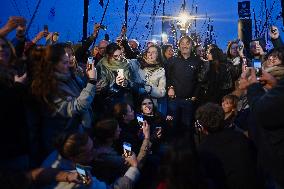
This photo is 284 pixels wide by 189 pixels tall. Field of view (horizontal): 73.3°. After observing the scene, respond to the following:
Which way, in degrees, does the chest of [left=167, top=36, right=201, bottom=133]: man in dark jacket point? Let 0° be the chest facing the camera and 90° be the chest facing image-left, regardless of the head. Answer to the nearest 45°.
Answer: approximately 0°

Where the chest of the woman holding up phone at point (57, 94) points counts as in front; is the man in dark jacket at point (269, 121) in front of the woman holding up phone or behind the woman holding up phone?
in front

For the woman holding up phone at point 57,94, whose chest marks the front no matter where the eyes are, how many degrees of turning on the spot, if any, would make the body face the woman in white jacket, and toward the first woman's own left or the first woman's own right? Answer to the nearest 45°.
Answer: approximately 45° to the first woman's own left

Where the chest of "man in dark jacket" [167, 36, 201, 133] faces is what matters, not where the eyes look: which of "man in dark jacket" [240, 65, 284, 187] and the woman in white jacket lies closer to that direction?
the man in dark jacket

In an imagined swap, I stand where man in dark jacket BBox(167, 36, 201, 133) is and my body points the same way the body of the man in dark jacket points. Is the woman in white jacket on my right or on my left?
on my right

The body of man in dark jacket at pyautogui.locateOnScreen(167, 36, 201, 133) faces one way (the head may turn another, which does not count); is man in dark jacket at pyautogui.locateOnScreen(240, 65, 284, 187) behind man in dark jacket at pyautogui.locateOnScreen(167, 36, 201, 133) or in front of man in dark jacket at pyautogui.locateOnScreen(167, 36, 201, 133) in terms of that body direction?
in front
